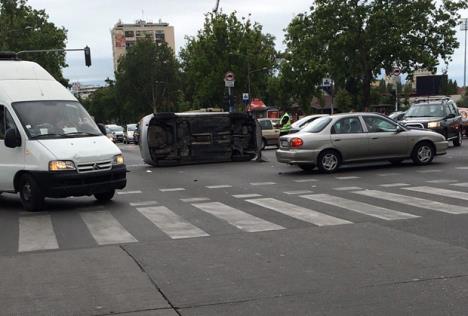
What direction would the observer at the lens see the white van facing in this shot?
facing the viewer and to the right of the viewer

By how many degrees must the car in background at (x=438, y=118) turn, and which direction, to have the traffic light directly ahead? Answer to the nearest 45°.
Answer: approximately 90° to its right

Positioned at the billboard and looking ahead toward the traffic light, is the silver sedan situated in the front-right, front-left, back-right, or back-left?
front-left

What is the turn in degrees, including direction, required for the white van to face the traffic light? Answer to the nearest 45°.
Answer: approximately 135° to its left

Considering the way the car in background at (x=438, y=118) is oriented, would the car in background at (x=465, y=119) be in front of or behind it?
behind

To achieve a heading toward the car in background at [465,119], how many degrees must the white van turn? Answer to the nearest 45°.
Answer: approximately 90° to its left

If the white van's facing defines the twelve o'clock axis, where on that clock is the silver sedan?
The silver sedan is roughly at 10 o'clock from the white van.

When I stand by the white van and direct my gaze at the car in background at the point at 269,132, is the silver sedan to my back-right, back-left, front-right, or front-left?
front-right

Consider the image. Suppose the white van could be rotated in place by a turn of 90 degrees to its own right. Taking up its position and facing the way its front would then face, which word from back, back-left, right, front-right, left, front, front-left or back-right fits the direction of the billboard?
back

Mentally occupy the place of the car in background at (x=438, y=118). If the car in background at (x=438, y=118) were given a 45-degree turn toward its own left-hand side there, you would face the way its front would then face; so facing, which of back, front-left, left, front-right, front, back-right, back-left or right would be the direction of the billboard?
back
